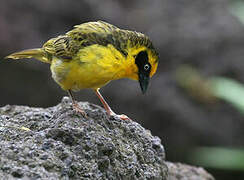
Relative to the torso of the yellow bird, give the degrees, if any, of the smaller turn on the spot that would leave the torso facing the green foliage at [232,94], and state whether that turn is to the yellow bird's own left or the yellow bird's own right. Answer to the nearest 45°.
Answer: approximately 45° to the yellow bird's own left

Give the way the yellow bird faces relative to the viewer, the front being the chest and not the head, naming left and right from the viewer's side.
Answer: facing to the right of the viewer

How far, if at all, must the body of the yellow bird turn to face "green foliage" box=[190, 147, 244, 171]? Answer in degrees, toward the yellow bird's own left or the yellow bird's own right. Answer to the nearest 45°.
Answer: approximately 45° to the yellow bird's own left
